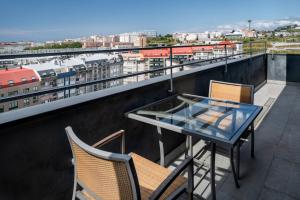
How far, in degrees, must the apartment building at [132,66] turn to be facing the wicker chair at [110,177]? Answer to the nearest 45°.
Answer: approximately 45° to its right

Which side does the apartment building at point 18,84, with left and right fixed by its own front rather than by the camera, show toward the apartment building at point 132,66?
left

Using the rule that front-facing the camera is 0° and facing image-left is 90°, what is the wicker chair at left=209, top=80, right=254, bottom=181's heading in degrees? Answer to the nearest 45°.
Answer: approximately 45°

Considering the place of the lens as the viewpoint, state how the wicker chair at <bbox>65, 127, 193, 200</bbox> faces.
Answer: facing away from the viewer and to the right of the viewer
